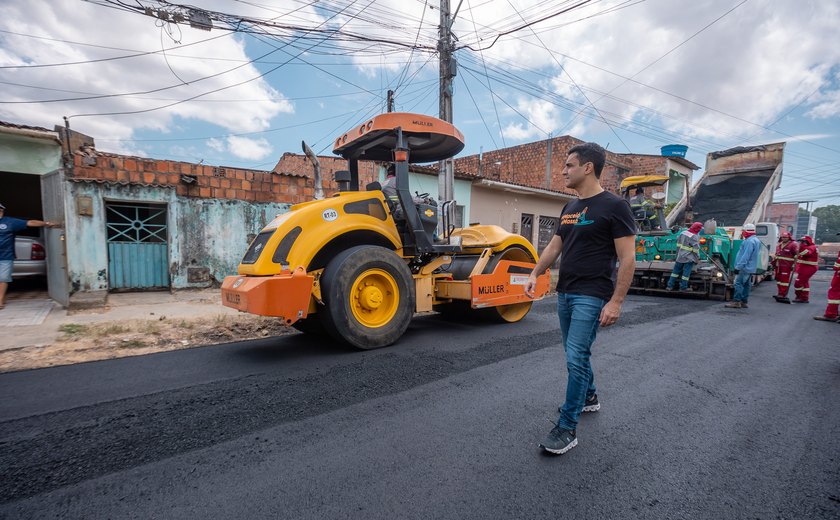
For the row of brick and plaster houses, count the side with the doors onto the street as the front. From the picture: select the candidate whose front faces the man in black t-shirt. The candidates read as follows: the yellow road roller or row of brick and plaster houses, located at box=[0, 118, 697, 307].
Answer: the row of brick and plaster houses

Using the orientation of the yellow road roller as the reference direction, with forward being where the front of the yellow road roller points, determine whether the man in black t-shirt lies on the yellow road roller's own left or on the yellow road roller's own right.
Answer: on the yellow road roller's own right

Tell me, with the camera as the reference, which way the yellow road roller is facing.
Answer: facing away from the viewer and to the right of the viewer

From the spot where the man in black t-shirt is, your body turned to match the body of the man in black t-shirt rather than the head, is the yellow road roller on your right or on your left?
on your right

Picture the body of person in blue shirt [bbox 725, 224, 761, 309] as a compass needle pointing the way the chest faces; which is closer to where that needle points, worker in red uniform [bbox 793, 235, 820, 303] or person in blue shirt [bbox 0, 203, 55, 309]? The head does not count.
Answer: the person in blue shirt
